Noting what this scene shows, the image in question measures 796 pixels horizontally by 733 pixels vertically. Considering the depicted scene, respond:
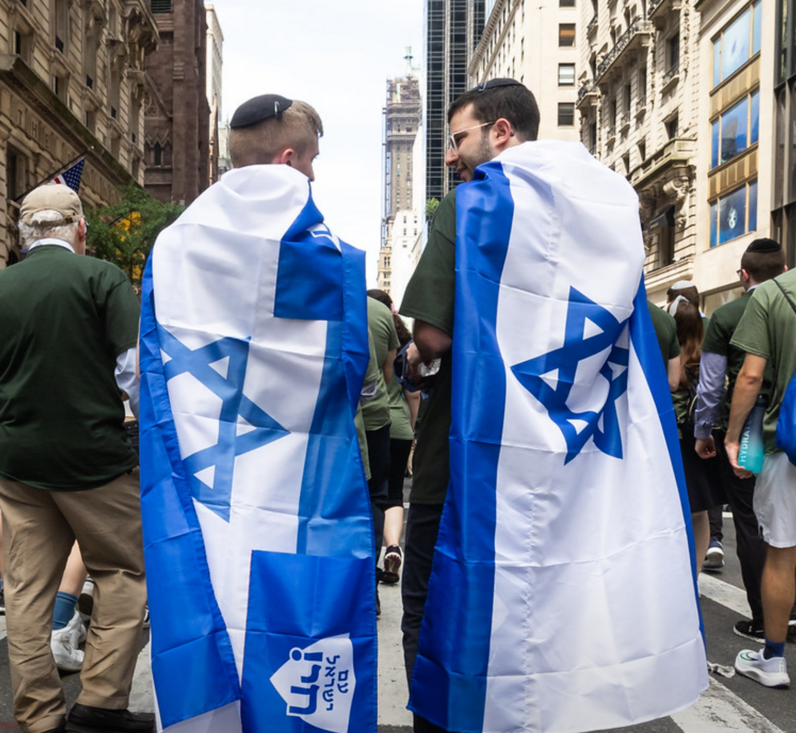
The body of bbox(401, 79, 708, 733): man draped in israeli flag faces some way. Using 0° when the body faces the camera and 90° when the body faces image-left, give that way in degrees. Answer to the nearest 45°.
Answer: approximately 135°

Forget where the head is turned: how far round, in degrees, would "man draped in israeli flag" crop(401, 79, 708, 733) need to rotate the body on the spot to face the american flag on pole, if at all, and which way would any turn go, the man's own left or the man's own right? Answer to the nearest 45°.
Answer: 0° — they already face it
